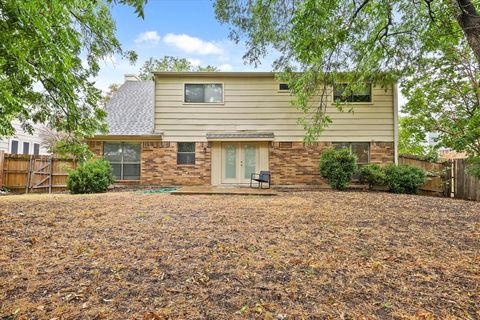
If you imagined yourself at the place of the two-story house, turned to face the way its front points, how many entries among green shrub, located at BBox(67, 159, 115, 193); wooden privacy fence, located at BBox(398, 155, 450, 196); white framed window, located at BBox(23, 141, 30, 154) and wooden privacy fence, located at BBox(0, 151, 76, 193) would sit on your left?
1

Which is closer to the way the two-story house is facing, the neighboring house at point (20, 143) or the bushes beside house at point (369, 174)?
the bushes beside house

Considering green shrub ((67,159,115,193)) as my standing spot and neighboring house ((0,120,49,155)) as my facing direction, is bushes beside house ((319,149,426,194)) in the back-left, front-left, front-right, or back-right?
back-right

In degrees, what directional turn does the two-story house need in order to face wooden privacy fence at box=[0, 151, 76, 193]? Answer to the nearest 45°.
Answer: approximately 90° to its right

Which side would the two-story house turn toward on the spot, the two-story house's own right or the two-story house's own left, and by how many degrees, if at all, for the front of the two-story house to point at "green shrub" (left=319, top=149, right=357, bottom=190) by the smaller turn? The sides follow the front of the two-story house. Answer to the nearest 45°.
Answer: approximately 90° to the two-story house's own left

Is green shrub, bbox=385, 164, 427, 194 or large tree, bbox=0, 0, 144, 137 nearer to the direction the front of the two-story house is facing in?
the large tree

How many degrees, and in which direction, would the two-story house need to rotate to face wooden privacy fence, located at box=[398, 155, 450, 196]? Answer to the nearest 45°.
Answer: approximately 90° to its left

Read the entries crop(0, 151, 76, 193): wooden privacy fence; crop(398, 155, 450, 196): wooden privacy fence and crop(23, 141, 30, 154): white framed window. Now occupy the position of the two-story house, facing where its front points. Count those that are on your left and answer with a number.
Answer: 1

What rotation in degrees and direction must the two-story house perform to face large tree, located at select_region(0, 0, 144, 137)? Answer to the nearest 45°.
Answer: approximately 45° to its right
